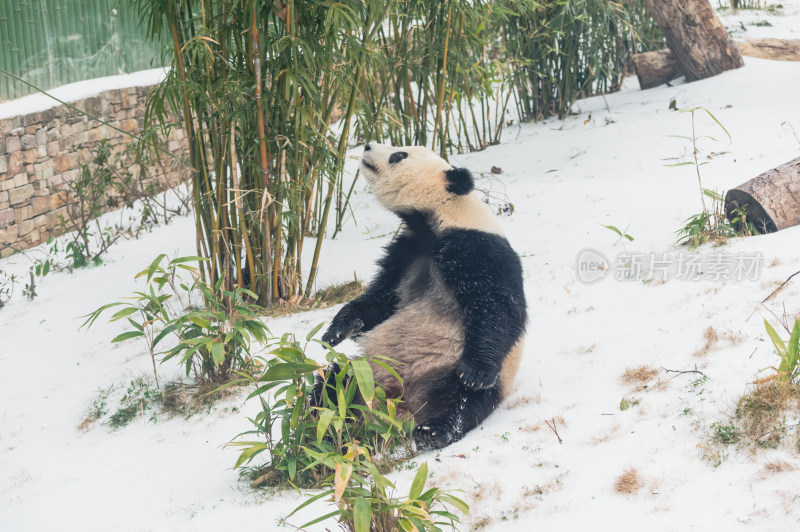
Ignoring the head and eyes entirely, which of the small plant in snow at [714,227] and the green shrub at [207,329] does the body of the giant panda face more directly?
the green shrub

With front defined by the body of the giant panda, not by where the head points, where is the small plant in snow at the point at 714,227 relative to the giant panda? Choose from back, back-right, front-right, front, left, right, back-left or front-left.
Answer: back

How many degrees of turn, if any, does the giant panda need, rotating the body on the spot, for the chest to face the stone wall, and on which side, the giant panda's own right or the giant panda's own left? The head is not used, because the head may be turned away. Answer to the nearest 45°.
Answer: approximately 90° to the giant panda's own right

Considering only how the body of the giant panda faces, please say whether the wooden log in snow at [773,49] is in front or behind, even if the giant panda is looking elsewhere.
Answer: behind

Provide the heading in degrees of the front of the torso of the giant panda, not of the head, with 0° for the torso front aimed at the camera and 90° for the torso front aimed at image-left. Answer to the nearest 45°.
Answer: approximately 45°

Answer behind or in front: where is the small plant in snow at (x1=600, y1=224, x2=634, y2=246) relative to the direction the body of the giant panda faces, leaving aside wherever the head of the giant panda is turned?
behind

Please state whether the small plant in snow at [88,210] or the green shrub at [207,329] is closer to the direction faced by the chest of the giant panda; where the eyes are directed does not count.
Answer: the green shrub

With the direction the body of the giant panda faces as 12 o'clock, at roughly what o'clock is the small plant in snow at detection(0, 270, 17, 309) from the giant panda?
The small plant in snow is roughly at 3 o'clock from the giant panda.

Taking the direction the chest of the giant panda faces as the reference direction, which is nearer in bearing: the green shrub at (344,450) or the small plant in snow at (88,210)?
the green shrub
